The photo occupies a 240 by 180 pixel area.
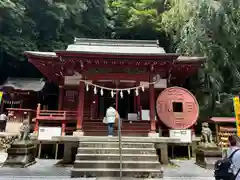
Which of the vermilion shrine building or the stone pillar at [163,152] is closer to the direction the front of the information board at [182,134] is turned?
the stone pillar

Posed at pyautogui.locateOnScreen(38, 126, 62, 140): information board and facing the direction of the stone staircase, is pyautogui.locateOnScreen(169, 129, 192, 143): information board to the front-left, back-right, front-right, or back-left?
front-left

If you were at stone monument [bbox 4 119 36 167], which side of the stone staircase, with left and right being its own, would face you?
right

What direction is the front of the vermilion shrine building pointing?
toward the camera

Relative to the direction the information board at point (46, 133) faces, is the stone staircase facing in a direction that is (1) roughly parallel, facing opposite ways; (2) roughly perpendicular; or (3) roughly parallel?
roughly parallel

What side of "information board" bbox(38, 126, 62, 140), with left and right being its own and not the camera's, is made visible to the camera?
front

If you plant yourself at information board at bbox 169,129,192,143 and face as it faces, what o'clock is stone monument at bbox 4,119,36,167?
The stone monument is roughly at 2 o'clock from the information board.

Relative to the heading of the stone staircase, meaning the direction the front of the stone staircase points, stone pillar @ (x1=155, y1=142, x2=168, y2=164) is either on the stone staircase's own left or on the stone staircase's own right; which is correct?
on the stone staircase's own left

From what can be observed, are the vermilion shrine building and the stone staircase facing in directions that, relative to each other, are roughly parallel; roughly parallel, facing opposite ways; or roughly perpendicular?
roughly parallel

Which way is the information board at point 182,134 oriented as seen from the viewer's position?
toward the camera

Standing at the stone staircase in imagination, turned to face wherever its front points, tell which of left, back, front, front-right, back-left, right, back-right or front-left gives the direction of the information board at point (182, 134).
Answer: back-left

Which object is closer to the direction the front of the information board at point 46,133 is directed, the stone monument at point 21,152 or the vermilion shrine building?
the stone monument

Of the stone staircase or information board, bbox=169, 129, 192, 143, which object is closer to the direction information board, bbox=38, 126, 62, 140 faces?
the stone staircase

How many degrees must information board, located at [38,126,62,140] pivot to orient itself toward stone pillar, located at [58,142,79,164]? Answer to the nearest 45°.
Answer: approximately 45° to its left
